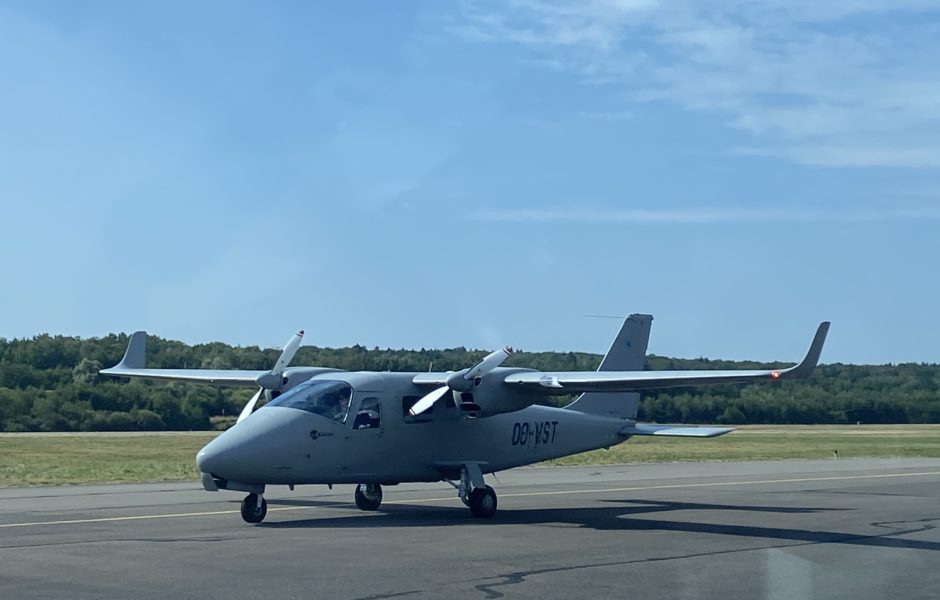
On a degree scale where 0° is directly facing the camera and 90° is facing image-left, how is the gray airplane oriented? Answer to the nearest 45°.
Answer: approximately 45°
